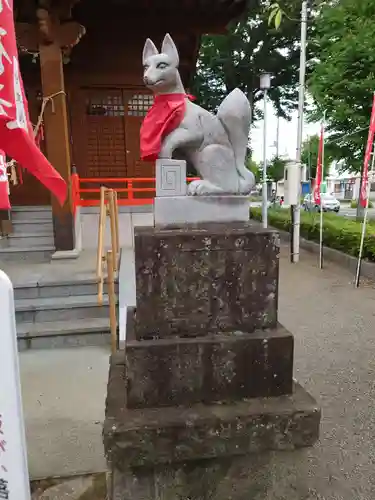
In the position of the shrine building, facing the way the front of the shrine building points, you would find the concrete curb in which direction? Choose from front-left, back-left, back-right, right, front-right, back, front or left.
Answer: left

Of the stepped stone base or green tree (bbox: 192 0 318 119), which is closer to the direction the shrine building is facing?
the stepped stone base

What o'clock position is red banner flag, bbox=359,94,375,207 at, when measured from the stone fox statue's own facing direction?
The red banner flag is roughly at 4 o'clock from the stone fox statue.

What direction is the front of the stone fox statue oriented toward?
to the viewer's left

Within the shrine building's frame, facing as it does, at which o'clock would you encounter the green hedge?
The green hedge is roughly at 9 o'clock from the shrine building.

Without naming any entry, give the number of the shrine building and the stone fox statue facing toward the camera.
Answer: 1

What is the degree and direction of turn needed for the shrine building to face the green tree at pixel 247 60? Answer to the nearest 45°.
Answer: approximately 135° to its left

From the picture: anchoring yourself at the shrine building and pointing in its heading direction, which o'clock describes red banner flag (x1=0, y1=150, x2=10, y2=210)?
The red banner flag is roughly at 12 o'clock from the shrine building.

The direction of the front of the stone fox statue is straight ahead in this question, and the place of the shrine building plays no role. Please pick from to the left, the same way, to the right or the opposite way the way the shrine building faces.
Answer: to the left

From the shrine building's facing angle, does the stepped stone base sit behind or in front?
in front

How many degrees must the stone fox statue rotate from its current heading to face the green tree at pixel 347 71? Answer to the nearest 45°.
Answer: approximately 135° to its right

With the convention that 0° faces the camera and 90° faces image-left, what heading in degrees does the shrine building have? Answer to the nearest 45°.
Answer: approximately 0°
